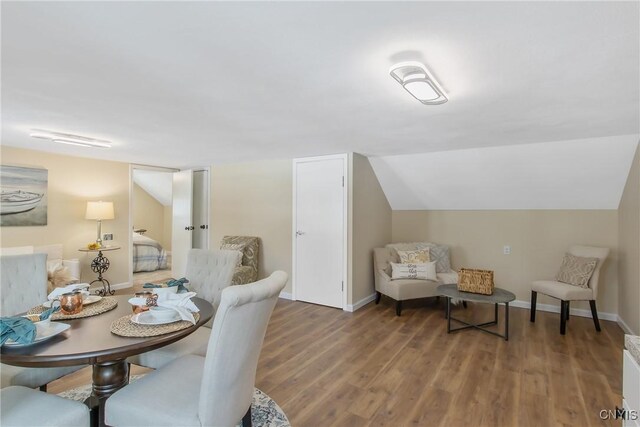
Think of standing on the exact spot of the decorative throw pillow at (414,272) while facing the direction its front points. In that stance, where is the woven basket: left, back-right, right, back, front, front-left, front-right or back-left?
front-left

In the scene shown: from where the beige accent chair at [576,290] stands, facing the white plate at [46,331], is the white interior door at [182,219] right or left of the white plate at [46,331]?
right

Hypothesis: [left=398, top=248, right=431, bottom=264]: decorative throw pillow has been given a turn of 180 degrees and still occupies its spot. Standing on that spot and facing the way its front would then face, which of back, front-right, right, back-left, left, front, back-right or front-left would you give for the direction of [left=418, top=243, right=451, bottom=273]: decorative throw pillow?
front-right

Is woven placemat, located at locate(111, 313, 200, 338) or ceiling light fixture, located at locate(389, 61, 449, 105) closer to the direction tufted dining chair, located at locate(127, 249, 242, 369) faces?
the woven placemat

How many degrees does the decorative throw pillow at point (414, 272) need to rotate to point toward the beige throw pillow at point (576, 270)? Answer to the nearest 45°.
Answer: approximately 90° to its left

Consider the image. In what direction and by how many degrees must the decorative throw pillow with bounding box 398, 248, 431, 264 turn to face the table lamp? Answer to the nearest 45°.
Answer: approximately 90° to its right

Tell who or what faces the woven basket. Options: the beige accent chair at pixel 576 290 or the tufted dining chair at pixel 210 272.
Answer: the beige accent chair

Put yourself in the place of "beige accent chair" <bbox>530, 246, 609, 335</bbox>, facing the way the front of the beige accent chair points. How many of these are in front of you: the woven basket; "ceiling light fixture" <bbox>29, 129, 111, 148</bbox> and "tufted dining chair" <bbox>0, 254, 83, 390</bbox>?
3

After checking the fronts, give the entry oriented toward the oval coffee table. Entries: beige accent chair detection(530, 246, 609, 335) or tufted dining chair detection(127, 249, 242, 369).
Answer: the beige accent chair

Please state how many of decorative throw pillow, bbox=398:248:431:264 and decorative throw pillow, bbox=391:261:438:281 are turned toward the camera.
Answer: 2

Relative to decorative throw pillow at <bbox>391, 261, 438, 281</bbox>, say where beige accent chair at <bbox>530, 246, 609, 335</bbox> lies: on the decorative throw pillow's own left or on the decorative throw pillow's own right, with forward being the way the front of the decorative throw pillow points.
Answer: on the decorative throw pillow's own left

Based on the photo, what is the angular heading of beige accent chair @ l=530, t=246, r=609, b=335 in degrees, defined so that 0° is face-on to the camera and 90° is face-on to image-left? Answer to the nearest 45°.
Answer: approximately 45°

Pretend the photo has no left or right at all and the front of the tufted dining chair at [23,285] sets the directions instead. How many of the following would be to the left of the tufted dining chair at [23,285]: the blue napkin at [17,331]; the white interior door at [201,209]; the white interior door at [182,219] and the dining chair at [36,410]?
2

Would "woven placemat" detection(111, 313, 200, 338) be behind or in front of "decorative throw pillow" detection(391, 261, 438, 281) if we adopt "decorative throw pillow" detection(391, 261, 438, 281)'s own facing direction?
in front

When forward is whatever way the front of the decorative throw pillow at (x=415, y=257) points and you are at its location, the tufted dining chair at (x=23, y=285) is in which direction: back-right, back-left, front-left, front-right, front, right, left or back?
front-right

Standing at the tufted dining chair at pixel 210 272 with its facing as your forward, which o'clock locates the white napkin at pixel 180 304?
The white napkin is roughly at 11 o'clock from the tufted dining chair.
